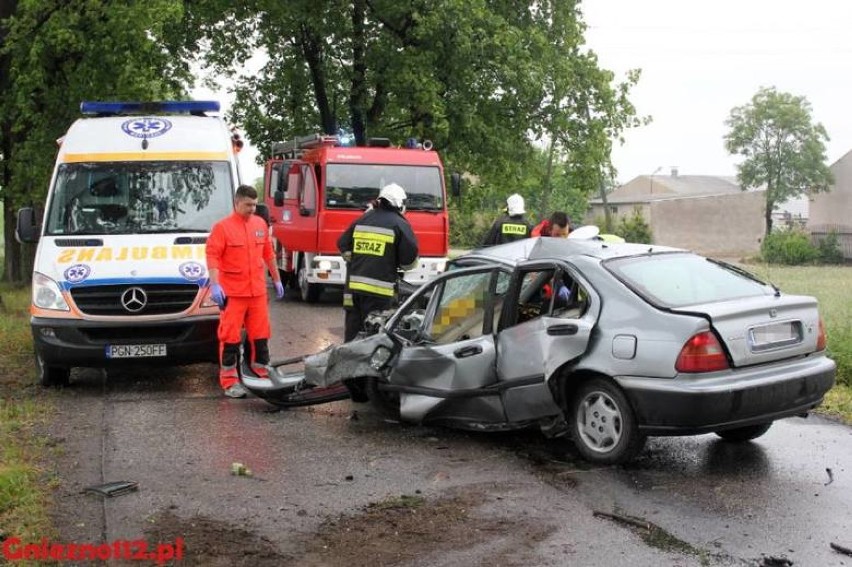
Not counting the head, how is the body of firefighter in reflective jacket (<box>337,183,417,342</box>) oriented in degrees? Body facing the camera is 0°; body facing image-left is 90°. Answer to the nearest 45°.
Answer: approximately 225°

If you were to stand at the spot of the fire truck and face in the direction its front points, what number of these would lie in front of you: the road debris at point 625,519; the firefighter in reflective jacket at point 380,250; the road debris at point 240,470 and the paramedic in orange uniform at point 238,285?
4

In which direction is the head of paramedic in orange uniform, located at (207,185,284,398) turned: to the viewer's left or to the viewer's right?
to the viewer's right

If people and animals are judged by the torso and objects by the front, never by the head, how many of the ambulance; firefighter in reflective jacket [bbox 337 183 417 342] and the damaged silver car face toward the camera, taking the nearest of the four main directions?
1

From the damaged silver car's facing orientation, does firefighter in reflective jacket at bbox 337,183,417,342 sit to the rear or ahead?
ahead

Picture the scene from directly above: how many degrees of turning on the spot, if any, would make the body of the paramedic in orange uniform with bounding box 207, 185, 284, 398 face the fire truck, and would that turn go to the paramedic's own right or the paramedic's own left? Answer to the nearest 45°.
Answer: approximately 135° to the paramedic's own left

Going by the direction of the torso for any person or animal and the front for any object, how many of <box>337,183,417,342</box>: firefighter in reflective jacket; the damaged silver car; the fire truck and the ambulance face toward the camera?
2

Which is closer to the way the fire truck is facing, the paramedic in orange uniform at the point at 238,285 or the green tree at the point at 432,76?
the paramedic in orange uniform

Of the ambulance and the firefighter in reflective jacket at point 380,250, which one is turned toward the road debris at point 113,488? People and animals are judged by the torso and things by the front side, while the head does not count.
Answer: the ambulance

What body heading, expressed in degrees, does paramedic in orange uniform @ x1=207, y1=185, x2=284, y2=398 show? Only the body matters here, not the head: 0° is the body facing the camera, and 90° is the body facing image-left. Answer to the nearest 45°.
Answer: approximately 315°

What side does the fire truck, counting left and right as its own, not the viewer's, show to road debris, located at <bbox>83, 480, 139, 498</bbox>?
front

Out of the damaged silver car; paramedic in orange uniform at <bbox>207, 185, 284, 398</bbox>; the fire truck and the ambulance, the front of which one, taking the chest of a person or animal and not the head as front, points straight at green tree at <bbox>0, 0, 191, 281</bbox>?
the damaged silver car

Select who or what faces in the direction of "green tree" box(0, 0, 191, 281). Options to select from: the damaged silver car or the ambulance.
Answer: the damaged silver car
